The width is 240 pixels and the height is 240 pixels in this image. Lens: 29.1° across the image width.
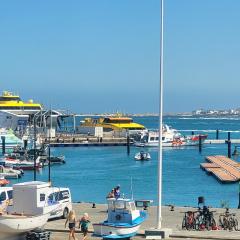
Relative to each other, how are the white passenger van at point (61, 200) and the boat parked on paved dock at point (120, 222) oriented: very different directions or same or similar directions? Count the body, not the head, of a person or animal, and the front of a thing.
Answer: very different directions

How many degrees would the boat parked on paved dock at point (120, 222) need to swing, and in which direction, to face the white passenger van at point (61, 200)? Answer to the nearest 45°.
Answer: approximately 90° to its left

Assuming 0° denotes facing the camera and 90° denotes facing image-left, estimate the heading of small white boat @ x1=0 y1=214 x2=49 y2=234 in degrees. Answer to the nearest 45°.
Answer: approximately 270°
